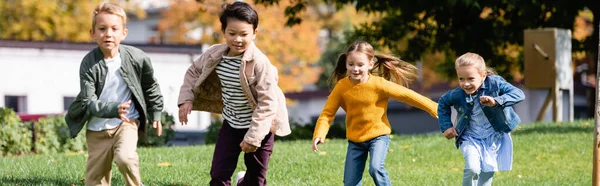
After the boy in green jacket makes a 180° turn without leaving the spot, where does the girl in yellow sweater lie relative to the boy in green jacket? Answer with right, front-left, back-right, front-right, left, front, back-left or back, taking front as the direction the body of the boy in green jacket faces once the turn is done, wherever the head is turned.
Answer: right

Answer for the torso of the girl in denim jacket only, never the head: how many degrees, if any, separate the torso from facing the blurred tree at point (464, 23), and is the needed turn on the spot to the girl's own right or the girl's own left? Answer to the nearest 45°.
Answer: approximately 135° to the girl's own right

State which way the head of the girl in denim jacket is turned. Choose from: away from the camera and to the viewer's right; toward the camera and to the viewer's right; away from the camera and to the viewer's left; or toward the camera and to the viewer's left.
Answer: toward the camera and to the viewer's left

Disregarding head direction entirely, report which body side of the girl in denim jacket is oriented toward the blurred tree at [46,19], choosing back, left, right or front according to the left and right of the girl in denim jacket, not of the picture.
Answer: right

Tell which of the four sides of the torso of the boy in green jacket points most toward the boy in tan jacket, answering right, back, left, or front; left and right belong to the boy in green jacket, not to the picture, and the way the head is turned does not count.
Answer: left

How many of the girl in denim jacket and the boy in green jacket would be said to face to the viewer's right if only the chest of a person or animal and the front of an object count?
0

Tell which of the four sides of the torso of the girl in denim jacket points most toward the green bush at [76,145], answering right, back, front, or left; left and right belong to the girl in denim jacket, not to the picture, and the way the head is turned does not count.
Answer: right

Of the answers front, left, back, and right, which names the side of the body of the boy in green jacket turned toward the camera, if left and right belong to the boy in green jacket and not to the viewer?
front

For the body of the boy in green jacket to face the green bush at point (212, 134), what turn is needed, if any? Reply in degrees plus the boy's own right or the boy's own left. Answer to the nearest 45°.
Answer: approximately 180°

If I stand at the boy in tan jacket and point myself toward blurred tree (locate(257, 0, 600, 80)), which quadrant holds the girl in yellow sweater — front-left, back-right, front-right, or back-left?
front-right

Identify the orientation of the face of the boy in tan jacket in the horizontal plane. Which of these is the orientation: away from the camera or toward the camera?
toward the camera

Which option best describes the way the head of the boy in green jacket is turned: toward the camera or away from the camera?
toward the camera

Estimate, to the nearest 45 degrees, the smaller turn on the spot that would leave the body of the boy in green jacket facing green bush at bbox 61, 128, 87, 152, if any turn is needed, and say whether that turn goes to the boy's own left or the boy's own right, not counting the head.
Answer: approximately 180°
